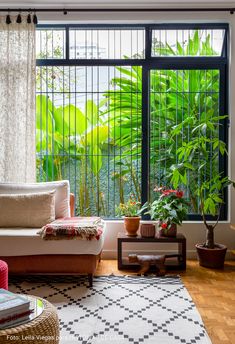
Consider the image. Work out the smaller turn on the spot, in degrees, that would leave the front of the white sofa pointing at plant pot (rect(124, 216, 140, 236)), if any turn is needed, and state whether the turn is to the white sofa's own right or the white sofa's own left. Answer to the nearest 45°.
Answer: approximately 135° to the white sofa's own left

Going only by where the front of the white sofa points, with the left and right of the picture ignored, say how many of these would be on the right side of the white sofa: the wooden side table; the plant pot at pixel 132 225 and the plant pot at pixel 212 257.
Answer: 0

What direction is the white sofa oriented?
toward the camera

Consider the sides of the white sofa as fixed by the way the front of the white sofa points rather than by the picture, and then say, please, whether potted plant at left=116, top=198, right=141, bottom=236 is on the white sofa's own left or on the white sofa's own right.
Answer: on the white sofa's own left

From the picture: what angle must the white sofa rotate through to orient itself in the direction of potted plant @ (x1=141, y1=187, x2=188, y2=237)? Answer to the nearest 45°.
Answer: approximately 90° to its left

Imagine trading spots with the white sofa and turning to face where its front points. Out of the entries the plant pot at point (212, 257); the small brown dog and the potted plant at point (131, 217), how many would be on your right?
0

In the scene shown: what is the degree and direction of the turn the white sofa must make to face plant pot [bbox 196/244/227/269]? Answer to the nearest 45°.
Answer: approximately 90° to its left

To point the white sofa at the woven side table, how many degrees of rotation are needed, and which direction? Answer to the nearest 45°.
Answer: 0° — it already faces it

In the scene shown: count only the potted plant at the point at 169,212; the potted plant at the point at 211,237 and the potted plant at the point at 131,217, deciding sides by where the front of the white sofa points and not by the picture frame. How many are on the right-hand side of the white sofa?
0

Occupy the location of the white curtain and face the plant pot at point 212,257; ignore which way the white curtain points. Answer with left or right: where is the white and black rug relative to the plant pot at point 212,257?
right
